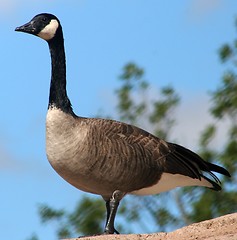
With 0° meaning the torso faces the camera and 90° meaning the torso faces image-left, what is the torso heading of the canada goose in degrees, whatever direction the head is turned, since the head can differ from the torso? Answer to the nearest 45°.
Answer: approximately 90°
